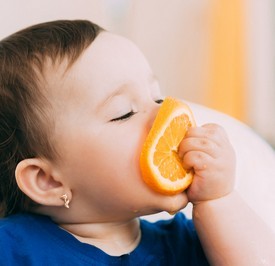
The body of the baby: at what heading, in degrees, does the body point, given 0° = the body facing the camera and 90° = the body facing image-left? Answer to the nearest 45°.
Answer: approximately 315°

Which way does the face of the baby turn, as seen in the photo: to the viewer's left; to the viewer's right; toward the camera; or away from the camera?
to the viewer's right
